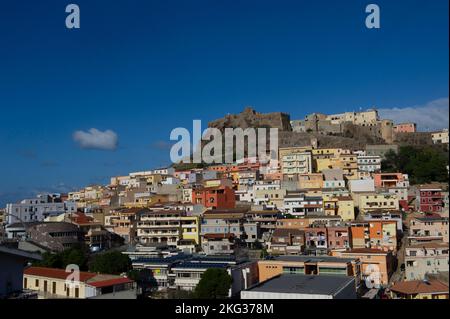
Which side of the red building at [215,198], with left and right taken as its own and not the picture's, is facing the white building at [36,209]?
right

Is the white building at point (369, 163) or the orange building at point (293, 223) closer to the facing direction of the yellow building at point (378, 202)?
the orange building

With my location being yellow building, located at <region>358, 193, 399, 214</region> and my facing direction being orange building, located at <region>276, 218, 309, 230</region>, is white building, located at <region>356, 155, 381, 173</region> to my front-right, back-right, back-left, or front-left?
back-right

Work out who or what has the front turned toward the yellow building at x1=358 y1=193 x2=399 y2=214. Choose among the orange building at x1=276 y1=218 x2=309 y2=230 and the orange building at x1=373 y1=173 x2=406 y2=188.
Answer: the orange building at x1=373 y1=173 x2=406 y2=188

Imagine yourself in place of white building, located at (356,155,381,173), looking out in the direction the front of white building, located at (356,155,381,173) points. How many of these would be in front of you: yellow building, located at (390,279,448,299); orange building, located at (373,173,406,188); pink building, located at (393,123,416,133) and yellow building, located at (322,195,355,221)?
3

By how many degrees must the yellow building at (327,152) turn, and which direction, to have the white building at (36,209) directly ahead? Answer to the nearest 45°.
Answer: approximately 90° to its right

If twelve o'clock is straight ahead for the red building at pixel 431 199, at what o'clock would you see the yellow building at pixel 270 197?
The yellow building is roughly at 3 o'clock from the red building.

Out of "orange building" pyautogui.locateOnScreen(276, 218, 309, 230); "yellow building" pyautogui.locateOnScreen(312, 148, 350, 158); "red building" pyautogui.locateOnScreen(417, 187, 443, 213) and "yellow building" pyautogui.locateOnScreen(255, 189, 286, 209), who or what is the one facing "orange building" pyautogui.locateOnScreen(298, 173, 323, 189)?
"yellow building" pyautogui.locateOnScreen(312, 148, 350, 158)

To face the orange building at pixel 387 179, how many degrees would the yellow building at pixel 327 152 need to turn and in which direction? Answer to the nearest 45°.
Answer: approximately 45° to its left
